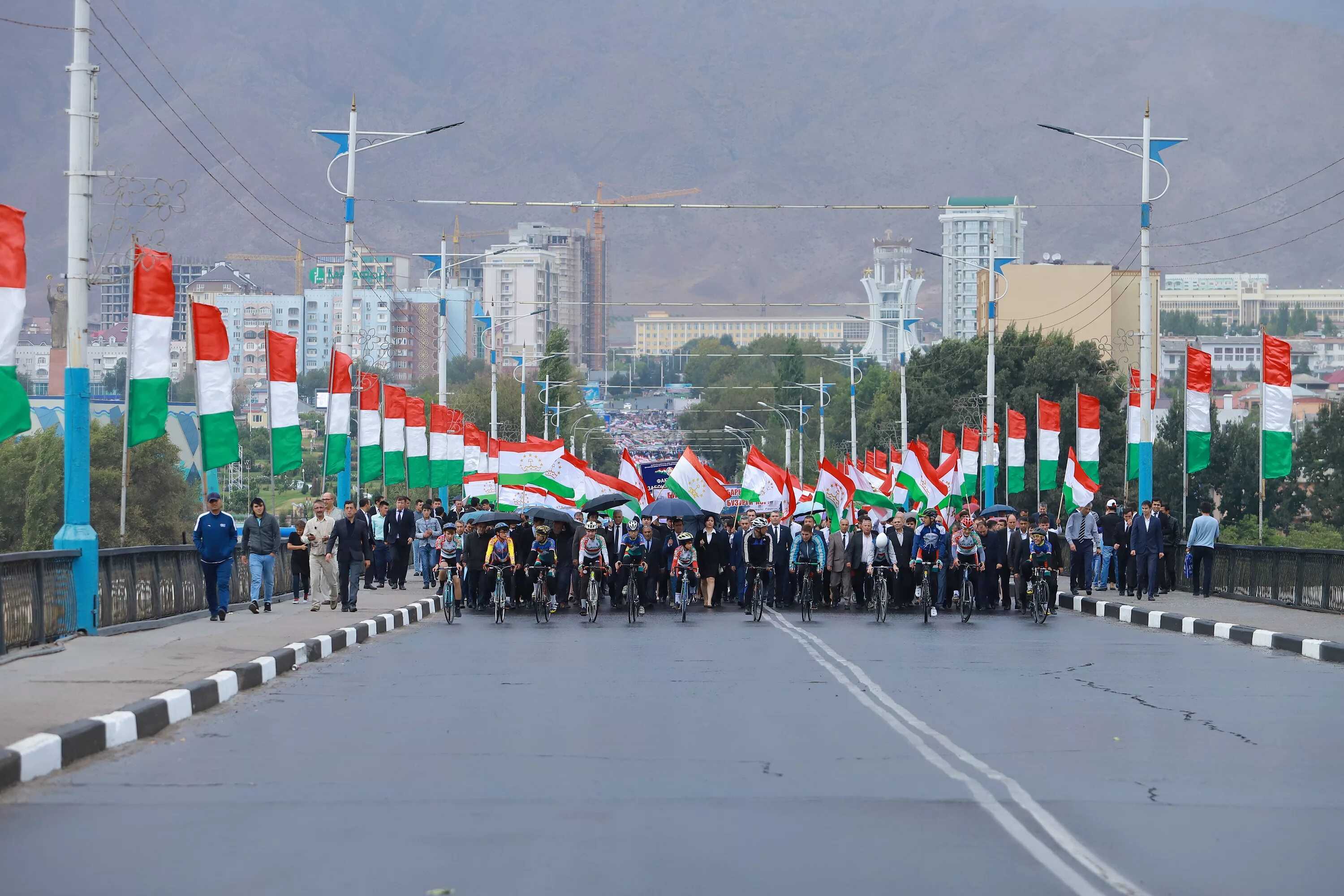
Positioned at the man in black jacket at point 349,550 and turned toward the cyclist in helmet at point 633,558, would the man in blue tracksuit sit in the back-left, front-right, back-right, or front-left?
back-right

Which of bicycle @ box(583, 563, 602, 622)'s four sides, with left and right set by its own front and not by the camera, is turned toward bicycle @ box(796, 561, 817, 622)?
left

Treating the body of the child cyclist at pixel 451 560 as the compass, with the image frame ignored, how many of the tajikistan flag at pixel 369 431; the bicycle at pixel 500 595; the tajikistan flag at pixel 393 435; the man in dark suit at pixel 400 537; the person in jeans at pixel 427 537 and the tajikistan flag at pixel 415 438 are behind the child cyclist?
5

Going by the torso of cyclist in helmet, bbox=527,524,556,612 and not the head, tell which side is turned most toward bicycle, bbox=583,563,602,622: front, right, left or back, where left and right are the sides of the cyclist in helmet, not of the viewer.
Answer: left

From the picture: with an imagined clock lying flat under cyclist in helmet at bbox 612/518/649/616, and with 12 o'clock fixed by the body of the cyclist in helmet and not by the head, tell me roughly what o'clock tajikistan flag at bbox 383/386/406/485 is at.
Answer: The tajikistan flag is roughly at 5 o'clock from the cyclist in helmet.

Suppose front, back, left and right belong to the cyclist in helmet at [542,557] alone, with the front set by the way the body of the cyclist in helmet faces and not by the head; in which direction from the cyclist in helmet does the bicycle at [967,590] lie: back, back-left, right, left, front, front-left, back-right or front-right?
left

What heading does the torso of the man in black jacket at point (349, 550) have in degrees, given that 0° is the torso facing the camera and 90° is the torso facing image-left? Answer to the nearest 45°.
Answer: approximately 0°

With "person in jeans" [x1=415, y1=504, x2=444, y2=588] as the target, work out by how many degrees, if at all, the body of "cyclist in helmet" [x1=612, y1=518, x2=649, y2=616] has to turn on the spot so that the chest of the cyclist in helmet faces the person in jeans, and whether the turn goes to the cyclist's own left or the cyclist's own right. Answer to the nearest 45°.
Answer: approximately 135° to the cyclist's own right

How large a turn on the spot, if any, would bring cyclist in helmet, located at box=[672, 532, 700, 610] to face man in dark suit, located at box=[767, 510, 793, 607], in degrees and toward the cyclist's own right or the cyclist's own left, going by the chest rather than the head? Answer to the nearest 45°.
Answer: approximately 135° to the cyclist's own left

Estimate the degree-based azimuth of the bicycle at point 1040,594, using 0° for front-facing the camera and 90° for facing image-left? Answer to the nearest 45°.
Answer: approximately 0°

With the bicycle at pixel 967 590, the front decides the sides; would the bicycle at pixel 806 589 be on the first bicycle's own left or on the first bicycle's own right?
on the first bicycle's own right

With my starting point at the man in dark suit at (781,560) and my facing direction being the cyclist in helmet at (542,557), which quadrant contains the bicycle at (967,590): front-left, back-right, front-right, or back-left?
back-left

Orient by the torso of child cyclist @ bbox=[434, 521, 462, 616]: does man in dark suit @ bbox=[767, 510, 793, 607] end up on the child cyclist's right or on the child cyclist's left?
on the child cyclist's left
